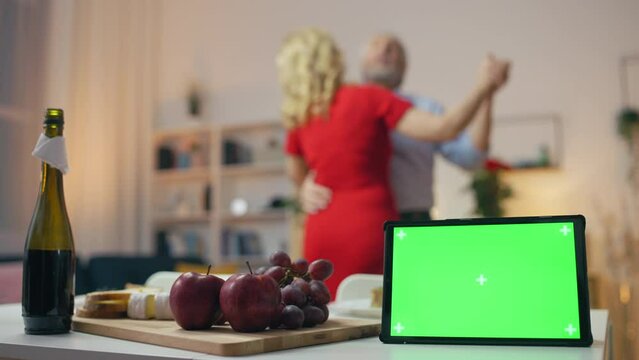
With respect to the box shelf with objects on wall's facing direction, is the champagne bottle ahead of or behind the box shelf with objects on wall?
ahead

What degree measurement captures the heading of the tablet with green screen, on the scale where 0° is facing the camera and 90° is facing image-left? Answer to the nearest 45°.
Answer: approximately 0°

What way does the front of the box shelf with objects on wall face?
toward the camera

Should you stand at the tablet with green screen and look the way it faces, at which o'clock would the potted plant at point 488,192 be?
The potted plant is roughly at 6 o'clock from the tablet with green screen.

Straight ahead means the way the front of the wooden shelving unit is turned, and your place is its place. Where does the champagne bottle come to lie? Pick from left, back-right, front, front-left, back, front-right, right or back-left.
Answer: front

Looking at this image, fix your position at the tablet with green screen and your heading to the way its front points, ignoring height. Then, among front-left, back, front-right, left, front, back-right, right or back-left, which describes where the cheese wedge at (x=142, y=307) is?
right

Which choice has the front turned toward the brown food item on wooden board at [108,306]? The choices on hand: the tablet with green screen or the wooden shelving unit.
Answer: the wooden shelving unit

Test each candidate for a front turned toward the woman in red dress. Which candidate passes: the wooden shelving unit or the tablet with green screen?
the wooden shelving unit

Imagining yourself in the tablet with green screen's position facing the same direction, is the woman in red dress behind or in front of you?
behind

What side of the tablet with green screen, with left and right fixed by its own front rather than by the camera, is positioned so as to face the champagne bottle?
right

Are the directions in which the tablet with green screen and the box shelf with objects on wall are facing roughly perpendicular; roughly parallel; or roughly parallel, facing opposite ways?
roughly parallel

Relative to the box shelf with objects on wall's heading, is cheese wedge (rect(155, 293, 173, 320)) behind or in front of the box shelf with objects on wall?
in front

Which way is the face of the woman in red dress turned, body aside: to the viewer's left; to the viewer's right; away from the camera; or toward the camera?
away from the camera

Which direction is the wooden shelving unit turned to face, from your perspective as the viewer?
facing the viewer

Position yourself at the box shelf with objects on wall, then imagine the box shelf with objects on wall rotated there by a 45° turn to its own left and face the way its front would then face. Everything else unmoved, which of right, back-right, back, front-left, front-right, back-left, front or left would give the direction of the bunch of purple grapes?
front-right
